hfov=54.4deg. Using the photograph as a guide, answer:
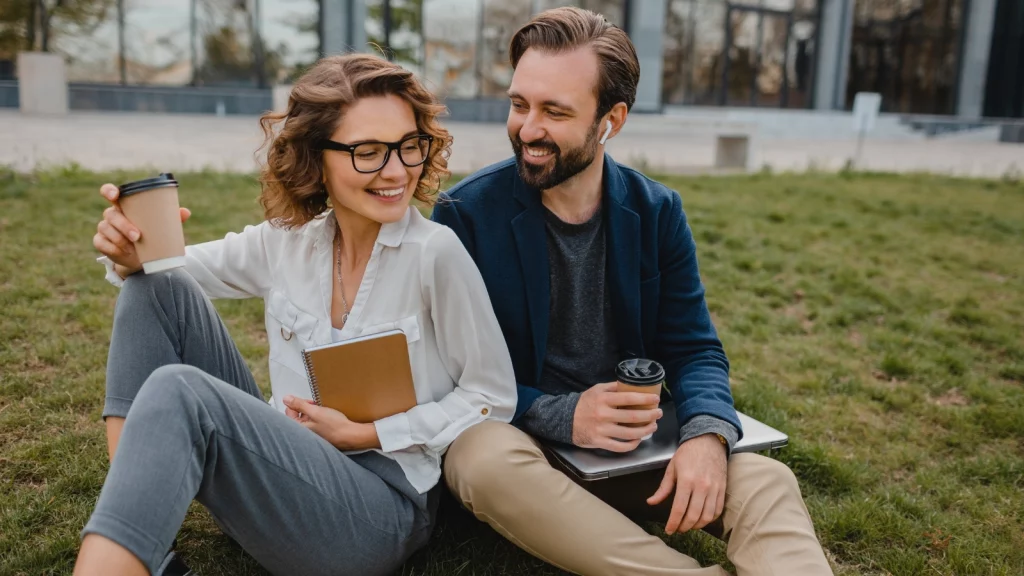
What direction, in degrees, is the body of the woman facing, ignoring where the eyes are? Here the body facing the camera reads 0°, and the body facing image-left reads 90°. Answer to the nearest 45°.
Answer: approximately 45°

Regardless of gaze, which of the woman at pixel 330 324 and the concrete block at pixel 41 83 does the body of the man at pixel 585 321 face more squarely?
the woman

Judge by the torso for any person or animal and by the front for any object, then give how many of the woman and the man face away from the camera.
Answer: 0

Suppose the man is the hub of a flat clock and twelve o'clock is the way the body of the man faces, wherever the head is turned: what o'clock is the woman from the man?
The woman is roughly at 2 o'clock from the man.

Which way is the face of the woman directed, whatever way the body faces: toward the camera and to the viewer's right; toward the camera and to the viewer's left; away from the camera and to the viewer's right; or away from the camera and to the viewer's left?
toward the camera and to the viewer's right

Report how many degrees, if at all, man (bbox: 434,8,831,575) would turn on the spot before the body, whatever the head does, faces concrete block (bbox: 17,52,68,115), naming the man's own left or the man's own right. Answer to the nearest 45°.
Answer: approximately 135° to the man's own right

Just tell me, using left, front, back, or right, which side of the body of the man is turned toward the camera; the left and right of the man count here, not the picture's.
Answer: front

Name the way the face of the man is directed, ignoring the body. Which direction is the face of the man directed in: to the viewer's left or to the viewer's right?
to the viewer's left
